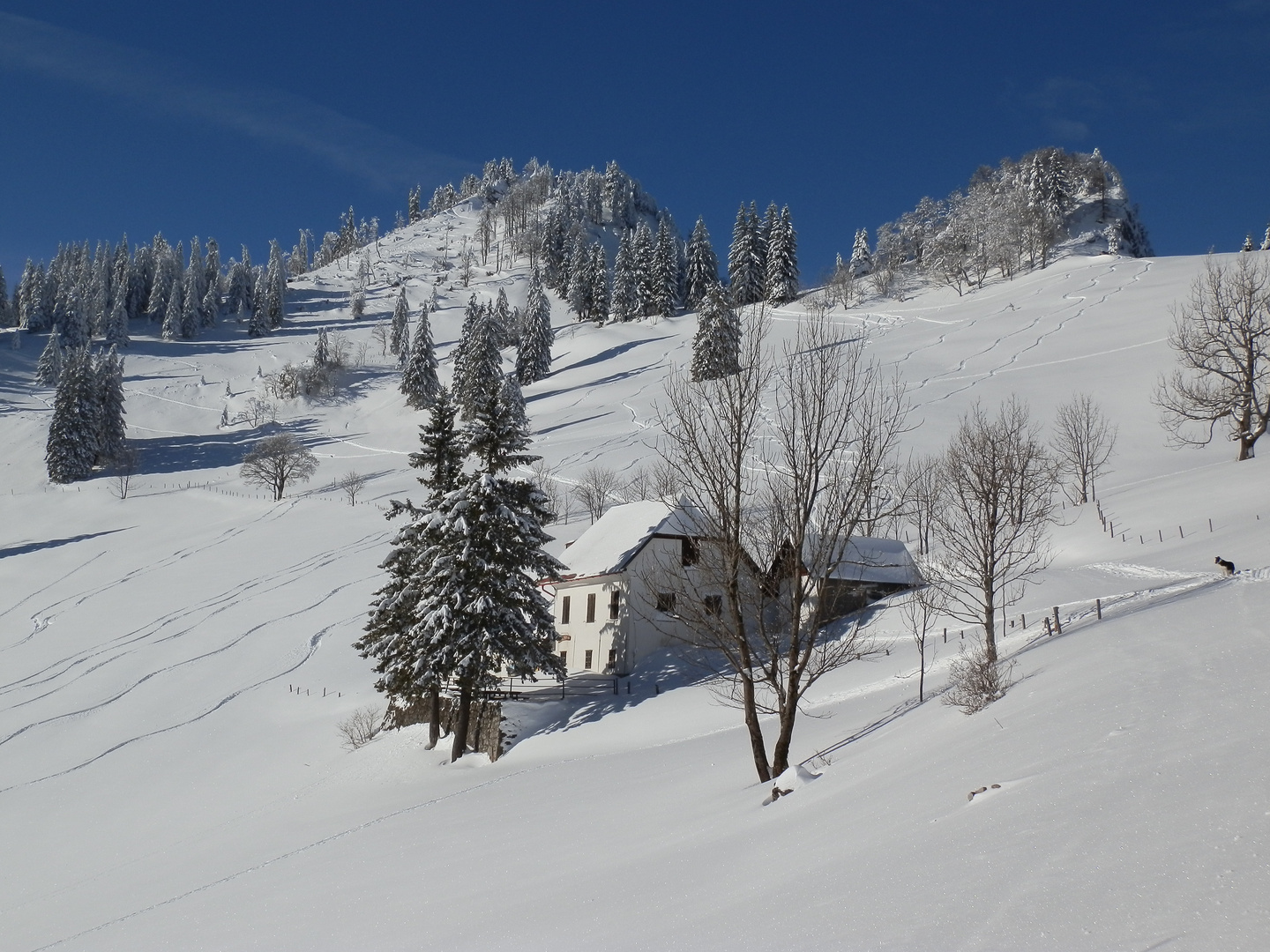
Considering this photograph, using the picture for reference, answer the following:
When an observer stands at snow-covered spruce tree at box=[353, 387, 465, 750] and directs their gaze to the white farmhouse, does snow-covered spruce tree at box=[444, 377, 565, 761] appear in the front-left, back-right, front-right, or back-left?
front-right

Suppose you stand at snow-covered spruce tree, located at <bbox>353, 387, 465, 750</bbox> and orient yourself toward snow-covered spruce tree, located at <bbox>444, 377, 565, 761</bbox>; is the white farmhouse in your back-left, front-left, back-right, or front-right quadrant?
front-left
